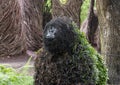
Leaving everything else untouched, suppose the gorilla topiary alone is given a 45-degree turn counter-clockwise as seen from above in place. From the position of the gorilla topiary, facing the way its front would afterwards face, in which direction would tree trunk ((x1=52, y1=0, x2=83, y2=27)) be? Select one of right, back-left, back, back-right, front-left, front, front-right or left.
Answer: back

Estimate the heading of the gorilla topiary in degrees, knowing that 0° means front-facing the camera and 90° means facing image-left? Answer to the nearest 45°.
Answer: approximately 45°

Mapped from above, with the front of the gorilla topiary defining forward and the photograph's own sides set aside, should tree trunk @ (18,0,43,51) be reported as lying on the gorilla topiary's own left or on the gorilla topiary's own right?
on the gorilla topiary's own right
